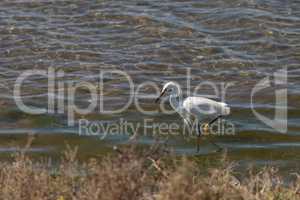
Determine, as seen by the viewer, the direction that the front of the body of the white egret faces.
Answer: to the viewer's left
